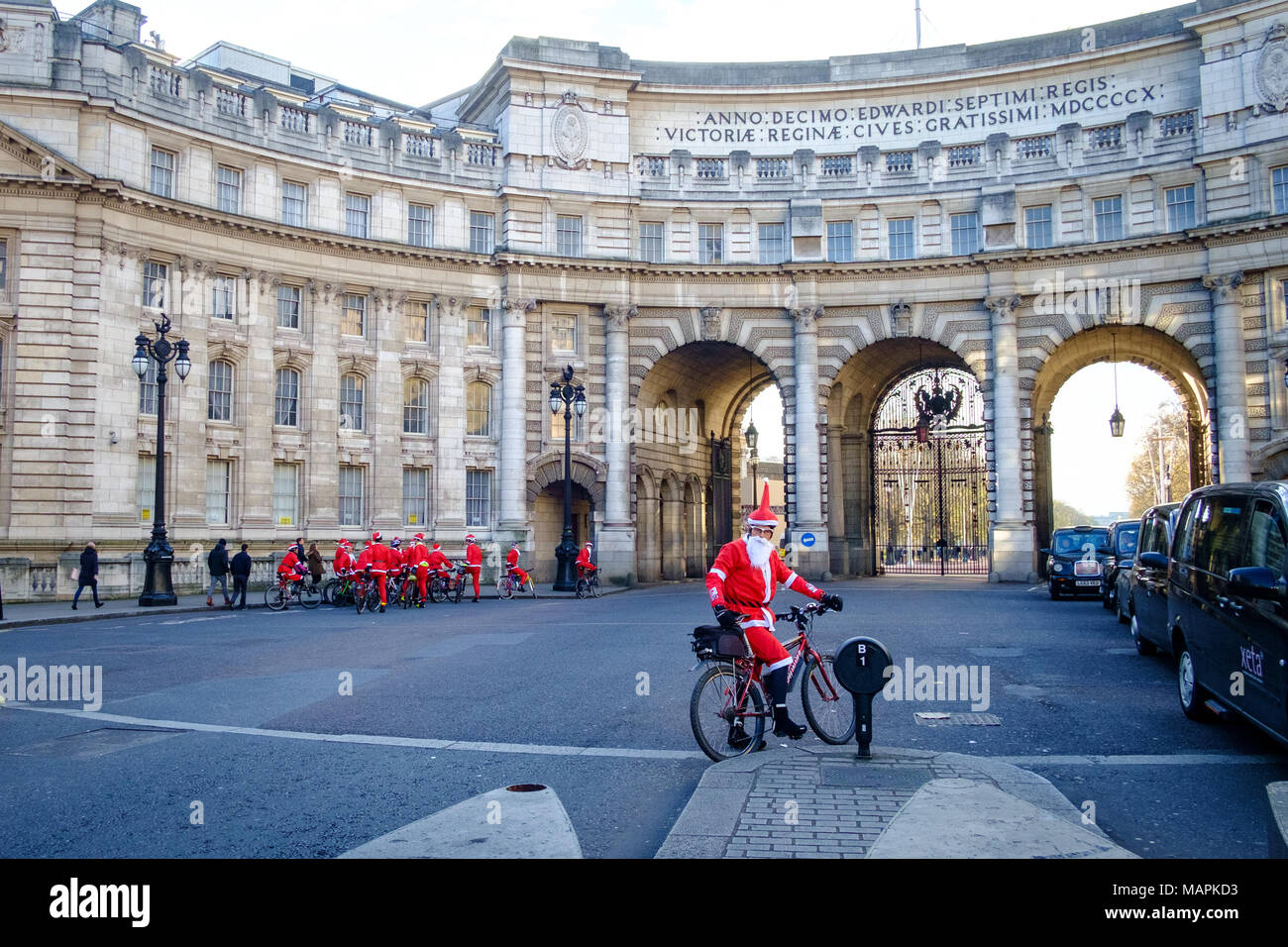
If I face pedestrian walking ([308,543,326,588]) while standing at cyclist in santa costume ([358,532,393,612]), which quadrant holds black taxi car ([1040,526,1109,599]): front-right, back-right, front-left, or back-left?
back-right

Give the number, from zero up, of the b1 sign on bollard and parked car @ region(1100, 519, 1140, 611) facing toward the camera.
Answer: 2

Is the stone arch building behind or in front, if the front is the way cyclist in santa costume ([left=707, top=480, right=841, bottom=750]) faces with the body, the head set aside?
behind

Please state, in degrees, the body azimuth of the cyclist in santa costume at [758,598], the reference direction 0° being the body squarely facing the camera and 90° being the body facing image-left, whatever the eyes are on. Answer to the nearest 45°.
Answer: approximately 315°

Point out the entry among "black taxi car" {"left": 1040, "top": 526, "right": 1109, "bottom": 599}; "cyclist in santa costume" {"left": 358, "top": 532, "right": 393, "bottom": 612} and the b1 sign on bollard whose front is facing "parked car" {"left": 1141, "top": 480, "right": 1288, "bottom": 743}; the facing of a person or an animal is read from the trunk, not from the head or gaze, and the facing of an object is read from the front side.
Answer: "black taxi car" {"left": 1040, "top": 526, "right": 1109, "bottom": 599}
